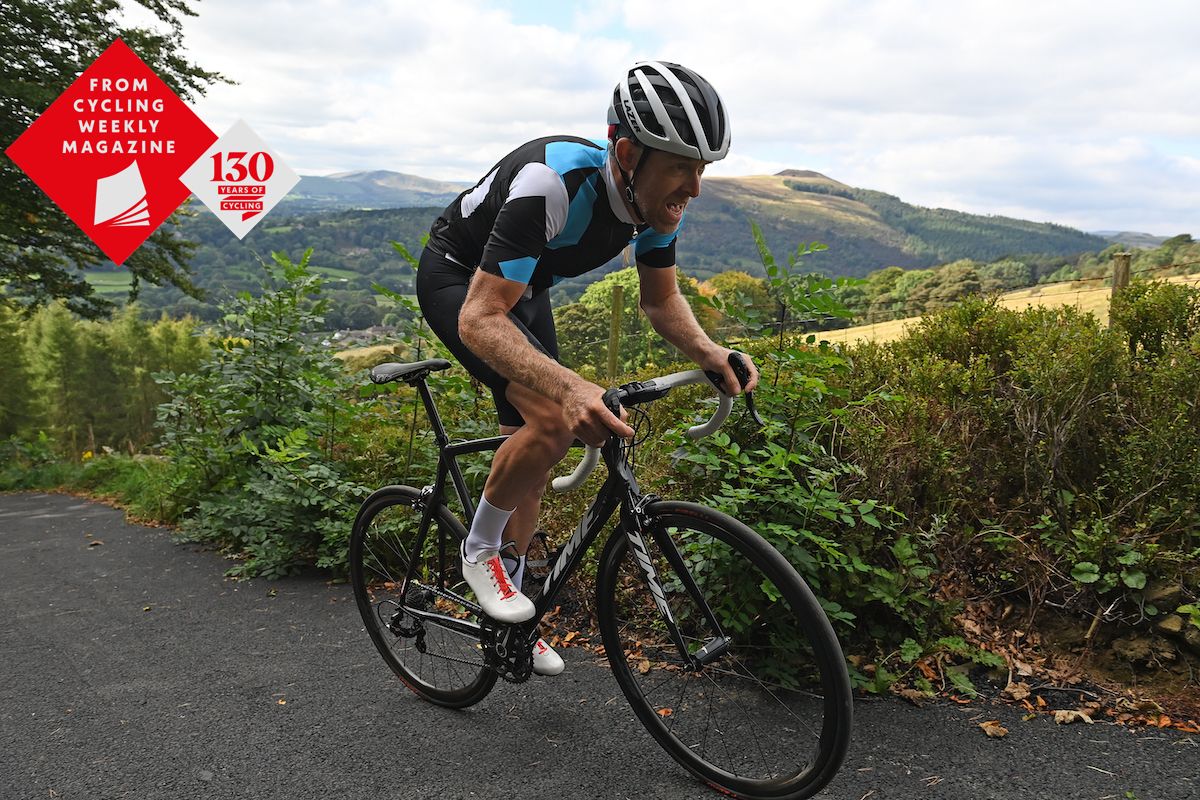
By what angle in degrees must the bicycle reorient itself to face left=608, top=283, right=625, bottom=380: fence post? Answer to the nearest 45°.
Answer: approximately 135° to its left

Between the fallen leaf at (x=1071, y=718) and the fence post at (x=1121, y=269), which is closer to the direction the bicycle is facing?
the fallen leaf

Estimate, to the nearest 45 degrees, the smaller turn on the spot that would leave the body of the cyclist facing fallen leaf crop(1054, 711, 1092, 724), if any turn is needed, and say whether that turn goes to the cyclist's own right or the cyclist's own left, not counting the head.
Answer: approximately 45° to the cyclist's own left

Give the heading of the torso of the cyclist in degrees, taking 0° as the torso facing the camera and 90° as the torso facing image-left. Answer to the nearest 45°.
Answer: approximately 315°

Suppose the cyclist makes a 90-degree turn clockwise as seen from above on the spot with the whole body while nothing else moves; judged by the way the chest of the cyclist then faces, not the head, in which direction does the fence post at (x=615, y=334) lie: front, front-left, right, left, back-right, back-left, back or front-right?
back-right

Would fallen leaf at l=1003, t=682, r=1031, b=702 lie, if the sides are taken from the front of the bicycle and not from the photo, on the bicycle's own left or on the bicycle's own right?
on the bicycle's own left

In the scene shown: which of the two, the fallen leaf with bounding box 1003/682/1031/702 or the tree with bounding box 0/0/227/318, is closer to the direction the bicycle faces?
the fallen leaf

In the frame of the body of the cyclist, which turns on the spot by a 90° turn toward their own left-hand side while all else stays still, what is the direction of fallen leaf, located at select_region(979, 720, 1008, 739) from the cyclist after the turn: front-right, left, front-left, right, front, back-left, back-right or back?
front-right

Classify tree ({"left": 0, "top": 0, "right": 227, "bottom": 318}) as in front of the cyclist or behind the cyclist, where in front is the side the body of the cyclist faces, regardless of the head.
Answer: behind

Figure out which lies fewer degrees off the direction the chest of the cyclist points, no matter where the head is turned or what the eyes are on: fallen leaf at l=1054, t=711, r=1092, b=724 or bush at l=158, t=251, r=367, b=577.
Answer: the fallen leaf

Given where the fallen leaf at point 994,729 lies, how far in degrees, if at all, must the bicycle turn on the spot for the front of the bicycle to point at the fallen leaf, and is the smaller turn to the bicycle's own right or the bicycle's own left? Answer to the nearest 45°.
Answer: approximately 45° to the bicycle's own left

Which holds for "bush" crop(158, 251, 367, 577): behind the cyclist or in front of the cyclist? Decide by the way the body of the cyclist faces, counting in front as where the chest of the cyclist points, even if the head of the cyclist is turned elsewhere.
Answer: behind

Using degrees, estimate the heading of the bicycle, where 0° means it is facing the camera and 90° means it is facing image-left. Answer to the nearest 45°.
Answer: approximately 315°

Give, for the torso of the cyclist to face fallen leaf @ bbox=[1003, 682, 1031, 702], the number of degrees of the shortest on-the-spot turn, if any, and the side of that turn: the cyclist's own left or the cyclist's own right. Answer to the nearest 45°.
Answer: approximately 45° to the cyclist's own left
